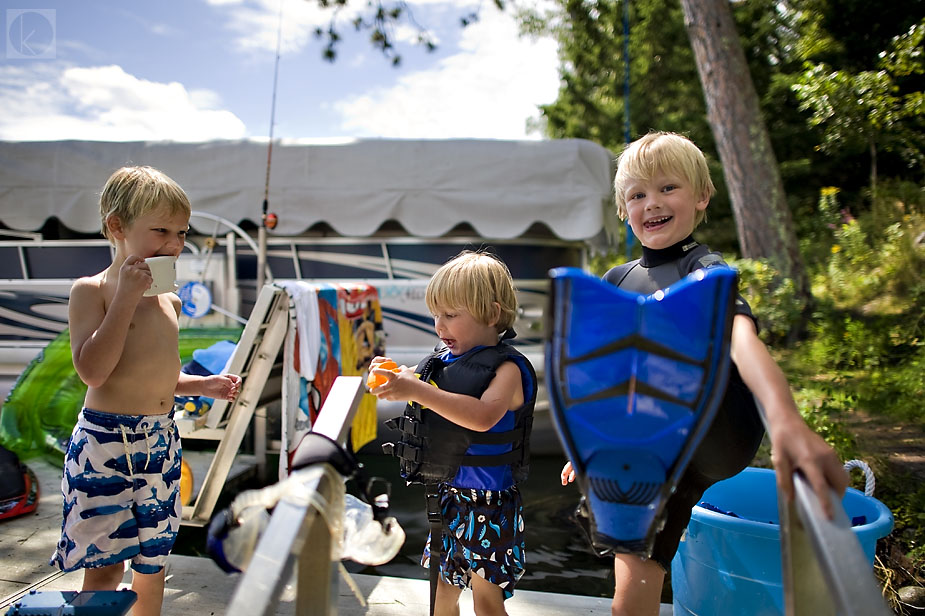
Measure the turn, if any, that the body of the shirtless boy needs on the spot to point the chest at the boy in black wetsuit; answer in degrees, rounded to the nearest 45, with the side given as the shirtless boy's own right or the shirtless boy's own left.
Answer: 0° — they already face them

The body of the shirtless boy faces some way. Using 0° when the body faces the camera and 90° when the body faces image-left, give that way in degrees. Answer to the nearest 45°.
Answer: approximately 315°

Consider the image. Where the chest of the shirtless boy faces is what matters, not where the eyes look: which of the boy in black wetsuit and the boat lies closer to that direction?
the boy in black wetsuit

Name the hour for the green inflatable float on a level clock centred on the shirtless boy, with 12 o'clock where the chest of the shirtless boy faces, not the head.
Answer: The green inflatable float is roughly at 7 o'clock from the shirtless boy.
